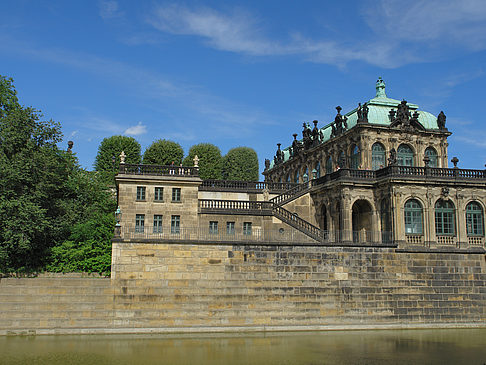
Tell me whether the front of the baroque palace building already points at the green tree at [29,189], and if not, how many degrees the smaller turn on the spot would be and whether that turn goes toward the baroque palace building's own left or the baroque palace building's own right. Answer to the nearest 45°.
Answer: approximately 90° to the baroque palace building's own right

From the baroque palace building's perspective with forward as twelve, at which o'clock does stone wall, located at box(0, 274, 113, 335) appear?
The stone wall is roughly at 2 o'clock from the baroque palace building.

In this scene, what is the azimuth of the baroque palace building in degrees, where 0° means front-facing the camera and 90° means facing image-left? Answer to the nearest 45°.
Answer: approximately 0°
